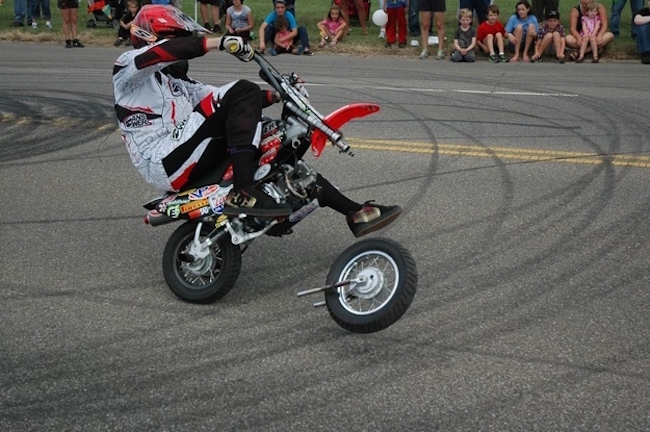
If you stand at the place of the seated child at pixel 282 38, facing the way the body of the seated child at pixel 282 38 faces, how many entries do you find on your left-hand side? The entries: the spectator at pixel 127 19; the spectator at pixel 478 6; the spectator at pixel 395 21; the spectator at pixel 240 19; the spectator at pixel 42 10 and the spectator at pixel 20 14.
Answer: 2

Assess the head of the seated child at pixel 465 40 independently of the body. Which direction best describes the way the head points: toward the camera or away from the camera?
toward the camera

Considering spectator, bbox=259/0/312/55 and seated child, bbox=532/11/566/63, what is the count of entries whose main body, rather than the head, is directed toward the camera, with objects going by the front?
2

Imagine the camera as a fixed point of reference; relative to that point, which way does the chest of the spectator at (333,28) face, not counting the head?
toward the camera

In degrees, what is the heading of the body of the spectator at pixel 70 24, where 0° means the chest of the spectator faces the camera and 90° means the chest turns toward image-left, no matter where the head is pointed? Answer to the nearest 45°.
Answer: approximately 315°

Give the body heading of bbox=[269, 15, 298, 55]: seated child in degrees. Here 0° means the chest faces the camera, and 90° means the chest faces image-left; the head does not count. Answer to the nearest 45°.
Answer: approximately 0°

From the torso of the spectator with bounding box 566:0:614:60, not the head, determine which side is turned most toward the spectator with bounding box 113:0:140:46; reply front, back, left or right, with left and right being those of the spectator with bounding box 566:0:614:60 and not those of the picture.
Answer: right

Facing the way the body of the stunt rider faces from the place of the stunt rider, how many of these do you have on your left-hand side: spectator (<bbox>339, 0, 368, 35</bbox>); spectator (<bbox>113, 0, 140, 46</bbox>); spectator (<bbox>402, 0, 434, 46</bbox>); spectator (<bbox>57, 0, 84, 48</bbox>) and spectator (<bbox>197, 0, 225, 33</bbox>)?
5

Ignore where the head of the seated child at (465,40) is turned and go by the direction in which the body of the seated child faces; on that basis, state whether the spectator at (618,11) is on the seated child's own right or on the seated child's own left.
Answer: on the seated child's own left

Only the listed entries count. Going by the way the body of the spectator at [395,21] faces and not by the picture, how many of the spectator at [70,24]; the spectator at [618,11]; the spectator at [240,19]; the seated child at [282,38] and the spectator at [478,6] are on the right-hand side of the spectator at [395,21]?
3

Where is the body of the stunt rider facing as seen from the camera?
to the viewer's right

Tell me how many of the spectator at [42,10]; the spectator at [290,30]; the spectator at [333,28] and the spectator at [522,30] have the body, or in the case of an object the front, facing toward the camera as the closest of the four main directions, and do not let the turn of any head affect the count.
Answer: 4

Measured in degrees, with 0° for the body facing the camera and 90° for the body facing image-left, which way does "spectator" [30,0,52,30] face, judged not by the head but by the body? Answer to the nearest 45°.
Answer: approximately 0°

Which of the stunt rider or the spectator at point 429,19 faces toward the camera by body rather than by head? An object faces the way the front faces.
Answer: the spectator

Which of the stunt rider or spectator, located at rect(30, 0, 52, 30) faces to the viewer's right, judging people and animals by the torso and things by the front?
the stunt rider

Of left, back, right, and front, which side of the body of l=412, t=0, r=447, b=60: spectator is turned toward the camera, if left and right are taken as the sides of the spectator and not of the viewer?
front

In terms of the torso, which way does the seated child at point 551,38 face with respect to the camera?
toward the camera

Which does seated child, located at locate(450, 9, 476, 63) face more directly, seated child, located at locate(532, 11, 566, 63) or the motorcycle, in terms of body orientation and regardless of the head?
the motorcycle

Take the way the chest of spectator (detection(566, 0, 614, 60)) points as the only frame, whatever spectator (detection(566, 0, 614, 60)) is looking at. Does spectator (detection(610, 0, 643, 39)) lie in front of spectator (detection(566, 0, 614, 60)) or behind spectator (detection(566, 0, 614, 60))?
behind

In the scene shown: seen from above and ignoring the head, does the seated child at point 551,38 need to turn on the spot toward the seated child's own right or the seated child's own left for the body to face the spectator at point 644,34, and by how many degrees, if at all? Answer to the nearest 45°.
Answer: approximately 90° to the seated child's own left

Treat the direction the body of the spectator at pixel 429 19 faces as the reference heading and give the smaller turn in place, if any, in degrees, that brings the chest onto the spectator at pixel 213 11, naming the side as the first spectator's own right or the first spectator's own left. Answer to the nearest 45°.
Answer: approximately 135° to the first spectator's own right
